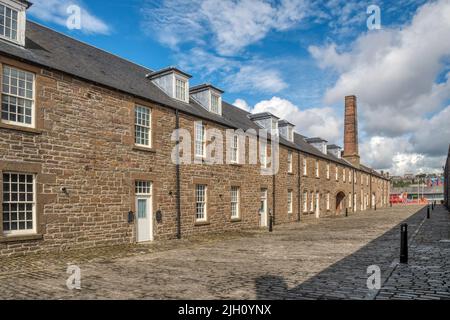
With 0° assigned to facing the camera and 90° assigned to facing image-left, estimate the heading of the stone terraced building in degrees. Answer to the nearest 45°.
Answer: approximately 315°

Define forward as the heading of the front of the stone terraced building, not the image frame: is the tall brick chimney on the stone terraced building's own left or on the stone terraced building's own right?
on the stone terraced building's own left
